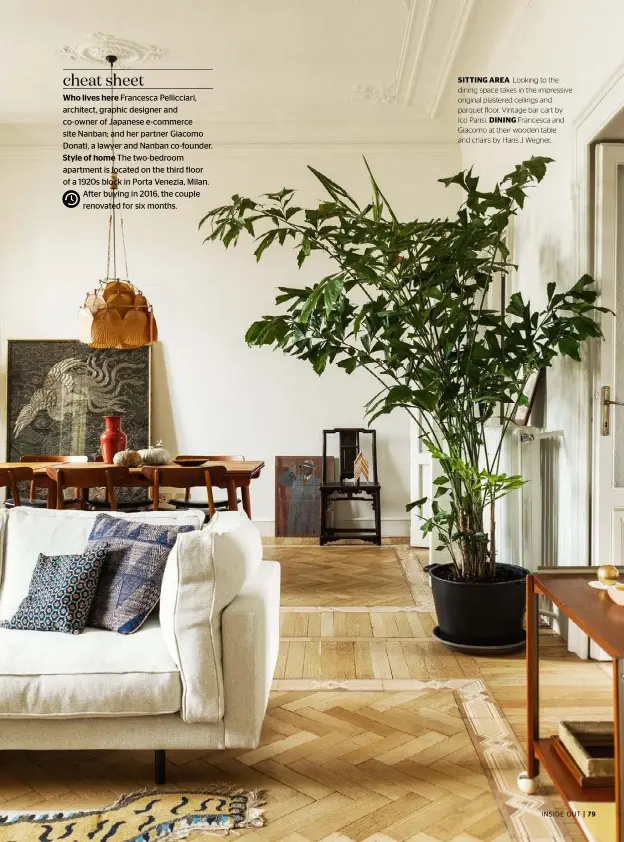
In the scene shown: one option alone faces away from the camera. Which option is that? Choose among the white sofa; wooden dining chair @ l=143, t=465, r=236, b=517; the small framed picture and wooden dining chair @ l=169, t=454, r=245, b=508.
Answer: wooden dining chair @ l=143, t=465, r=236, b=517

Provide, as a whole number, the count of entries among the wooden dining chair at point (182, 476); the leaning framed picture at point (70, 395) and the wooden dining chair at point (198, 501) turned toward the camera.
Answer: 2

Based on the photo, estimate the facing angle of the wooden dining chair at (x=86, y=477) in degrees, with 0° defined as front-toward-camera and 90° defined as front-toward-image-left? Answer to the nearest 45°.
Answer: approximately 180°

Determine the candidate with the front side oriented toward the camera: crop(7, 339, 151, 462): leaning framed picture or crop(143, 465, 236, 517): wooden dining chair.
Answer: the leaning framed picture

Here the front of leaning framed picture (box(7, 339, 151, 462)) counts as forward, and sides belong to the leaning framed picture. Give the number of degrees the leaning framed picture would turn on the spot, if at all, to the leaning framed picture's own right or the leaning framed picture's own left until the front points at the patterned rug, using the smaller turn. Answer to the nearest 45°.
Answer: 0° — it already faces it

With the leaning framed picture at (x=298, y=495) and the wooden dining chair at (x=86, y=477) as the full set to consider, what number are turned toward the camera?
1

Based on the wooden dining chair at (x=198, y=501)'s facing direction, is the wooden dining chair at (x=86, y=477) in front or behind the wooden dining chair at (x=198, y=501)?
in front

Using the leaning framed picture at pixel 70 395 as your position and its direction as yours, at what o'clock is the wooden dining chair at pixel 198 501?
The wooden dining chair is roughly at 11 o'clock from the leaning framed picture.

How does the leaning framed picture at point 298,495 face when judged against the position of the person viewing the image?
facing the viewer

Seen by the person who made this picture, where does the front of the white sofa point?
facing the viewer

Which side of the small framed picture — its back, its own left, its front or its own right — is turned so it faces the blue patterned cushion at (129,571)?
front

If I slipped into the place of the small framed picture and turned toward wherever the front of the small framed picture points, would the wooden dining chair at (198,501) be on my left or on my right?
on my right

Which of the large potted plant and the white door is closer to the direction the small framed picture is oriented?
the large potted plant
